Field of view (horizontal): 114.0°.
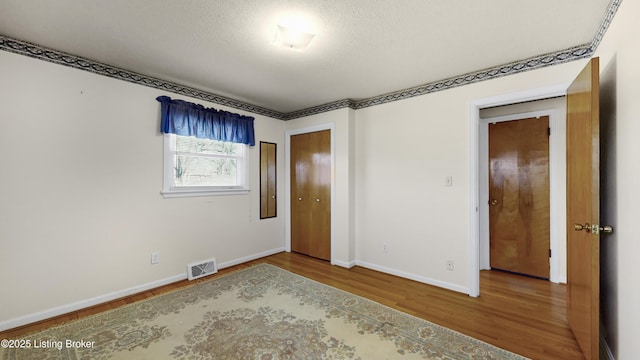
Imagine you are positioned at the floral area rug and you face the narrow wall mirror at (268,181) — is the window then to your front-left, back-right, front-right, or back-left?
front-left

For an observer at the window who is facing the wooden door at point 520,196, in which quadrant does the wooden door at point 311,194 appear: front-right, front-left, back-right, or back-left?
front-left

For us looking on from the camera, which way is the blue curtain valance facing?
facing the viewer and to the right of the viewer

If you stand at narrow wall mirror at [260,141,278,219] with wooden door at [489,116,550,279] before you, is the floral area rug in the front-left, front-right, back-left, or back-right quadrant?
front-right

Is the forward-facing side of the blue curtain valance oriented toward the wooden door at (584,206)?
yes

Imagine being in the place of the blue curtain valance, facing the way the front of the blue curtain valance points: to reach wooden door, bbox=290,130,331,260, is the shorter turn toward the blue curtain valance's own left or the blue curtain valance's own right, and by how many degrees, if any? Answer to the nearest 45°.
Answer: approximately 45° to the blue curtain valance's own left

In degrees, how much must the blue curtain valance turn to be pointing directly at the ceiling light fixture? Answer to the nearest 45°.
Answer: approximately 45° to its right

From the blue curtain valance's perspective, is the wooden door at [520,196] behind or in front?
in front

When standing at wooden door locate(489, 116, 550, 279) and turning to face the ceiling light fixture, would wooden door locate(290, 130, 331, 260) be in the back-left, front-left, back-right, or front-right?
front-right

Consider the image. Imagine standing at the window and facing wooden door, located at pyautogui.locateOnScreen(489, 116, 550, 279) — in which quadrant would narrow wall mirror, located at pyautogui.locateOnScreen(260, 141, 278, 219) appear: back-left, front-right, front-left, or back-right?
front-left
